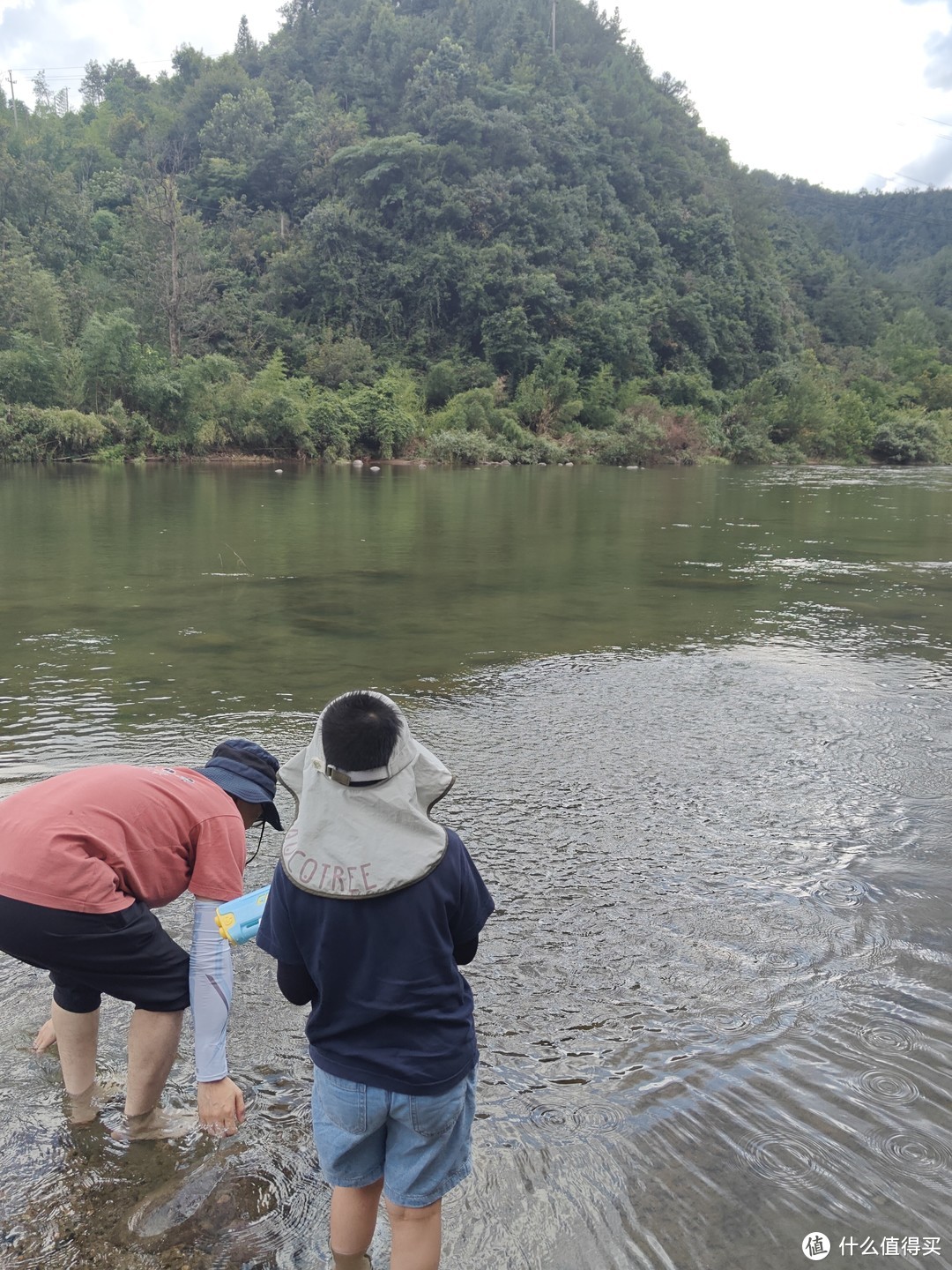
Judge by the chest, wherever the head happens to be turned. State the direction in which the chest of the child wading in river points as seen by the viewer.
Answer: away from the camera

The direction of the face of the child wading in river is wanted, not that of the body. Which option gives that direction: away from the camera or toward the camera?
away from the camera
